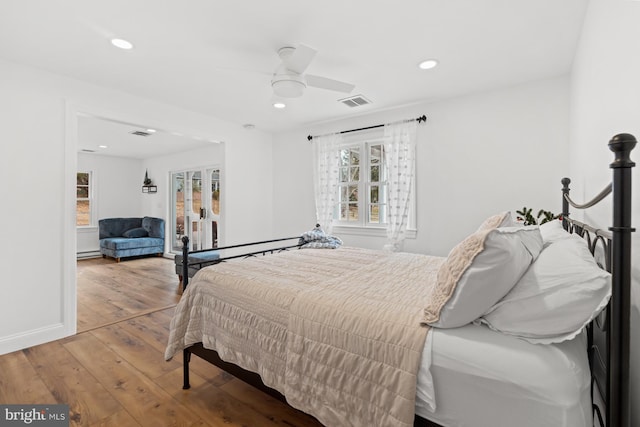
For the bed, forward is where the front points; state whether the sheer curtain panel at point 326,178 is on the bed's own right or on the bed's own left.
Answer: on the bed's own right

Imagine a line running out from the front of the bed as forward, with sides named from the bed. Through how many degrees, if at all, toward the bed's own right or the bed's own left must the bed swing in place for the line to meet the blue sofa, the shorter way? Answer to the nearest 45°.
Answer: approximately 45° to the bed's own right

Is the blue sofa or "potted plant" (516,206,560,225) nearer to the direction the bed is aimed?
the blue sofa

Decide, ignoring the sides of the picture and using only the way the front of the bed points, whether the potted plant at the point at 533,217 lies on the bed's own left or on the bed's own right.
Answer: on the bed's own right

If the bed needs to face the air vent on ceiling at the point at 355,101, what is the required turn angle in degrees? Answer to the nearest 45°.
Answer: approximately 90° to its right

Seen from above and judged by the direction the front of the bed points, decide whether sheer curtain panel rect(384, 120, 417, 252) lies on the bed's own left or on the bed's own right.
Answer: on the bed's own right

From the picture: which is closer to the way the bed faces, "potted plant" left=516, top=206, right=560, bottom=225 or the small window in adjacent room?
the small window in adjacent room

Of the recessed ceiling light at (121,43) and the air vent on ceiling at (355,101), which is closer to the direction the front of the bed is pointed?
the recessed ceiling light

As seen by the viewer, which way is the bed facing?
to the viewer's left

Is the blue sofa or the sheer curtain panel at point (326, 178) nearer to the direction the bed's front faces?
the blue sofa
